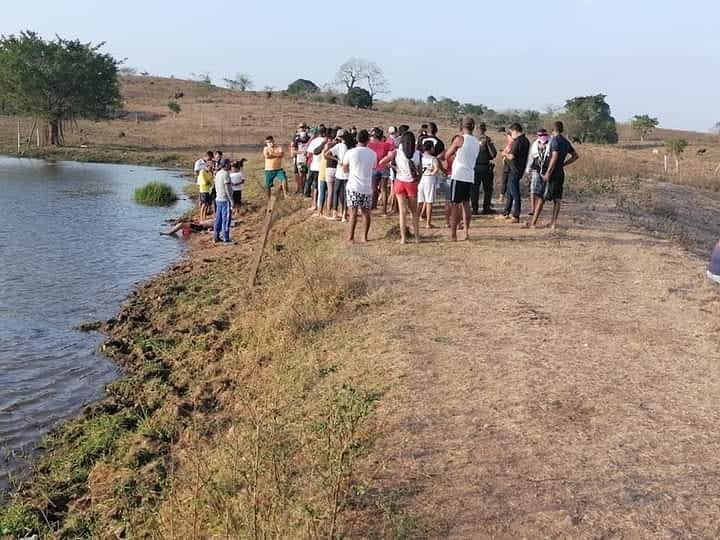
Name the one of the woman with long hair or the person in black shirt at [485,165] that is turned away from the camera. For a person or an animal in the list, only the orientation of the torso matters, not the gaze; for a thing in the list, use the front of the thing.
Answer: the woman with long hair

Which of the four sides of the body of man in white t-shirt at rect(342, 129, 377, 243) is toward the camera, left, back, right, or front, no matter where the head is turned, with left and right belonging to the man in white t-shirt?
back

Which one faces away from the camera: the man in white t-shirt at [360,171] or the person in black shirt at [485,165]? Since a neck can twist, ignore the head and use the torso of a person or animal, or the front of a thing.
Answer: the man in white t-shirt

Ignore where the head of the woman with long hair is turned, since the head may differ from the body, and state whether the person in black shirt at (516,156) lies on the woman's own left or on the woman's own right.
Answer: on the woman's own right

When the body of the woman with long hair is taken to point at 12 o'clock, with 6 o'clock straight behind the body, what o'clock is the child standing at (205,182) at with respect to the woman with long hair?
The child standing is roughly at 11 o'clock from the woman with long hair.

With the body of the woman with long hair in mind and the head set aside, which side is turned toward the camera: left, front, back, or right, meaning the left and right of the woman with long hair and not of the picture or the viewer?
back

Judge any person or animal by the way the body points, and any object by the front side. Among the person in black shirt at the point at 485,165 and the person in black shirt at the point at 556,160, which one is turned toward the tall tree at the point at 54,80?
the person in black shirt at the point at 556,160

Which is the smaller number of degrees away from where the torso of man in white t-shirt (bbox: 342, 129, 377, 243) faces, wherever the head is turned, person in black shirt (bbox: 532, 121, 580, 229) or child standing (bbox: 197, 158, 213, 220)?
the child standing

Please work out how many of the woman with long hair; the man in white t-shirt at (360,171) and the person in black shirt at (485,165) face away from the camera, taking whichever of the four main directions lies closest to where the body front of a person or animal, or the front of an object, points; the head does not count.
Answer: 2

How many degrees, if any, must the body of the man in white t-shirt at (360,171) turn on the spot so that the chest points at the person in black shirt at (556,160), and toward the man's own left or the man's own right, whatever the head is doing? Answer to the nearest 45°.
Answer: approximately 90° to the man's own right

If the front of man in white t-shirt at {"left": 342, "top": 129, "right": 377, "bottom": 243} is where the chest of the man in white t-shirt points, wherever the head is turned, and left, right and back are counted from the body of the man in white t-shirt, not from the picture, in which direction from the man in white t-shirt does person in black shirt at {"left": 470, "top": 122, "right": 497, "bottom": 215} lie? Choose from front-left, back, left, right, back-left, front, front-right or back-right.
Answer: front-right
